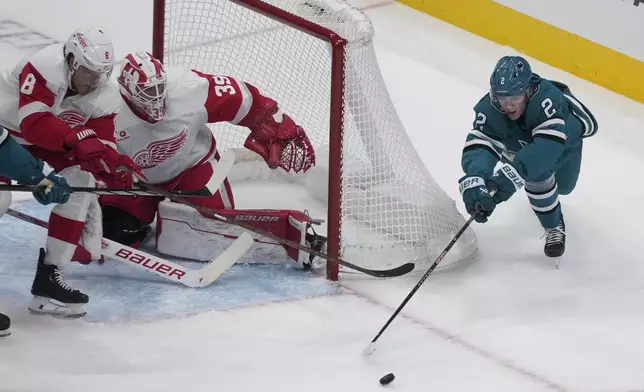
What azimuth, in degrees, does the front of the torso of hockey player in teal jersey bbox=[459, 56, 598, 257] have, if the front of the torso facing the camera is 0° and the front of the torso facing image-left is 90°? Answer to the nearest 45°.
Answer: approximately 45°

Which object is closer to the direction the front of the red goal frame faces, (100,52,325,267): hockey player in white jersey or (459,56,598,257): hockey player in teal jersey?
the hockey player in white jersey

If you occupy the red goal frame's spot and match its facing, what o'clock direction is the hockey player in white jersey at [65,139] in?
The hockey player in white jersey is roughly at 1 o'clock from the red goal frame.
